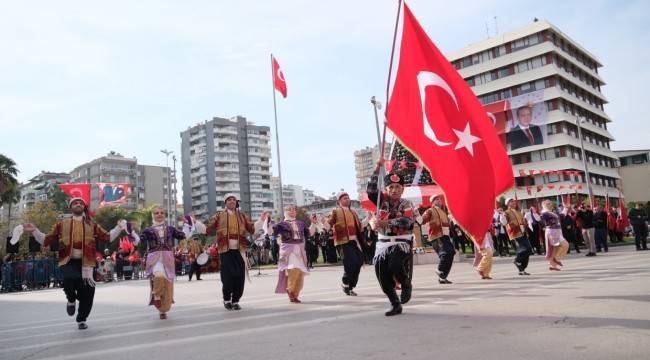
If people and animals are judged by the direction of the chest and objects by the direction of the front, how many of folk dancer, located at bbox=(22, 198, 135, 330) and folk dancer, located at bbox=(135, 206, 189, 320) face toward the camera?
2

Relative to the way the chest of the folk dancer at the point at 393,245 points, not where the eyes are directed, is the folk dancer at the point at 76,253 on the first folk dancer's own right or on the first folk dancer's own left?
on the first folk dancer's own right

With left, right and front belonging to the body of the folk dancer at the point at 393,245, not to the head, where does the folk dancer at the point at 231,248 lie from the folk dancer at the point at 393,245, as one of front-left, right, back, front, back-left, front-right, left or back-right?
back-right

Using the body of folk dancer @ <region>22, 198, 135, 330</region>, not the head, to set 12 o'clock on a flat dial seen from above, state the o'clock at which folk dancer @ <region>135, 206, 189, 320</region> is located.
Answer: folk dancer @ <region>135, 206, 189, 320</region> is roughly at 9 o'clock from folk dancer @ <region>22, 198, 135, 330</region>.

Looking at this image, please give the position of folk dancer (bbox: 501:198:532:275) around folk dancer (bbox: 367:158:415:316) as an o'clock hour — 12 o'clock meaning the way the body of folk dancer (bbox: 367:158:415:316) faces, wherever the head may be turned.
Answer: folk dancer (bbox: 501:198:532:275) is roughly at 7 o'clock from folk dancer (bbox: 367:158:415:316).

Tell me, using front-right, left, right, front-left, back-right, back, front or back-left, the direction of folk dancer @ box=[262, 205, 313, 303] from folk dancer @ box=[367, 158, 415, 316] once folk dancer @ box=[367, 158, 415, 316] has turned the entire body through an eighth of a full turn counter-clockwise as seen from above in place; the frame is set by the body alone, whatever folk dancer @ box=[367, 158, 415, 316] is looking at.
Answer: back

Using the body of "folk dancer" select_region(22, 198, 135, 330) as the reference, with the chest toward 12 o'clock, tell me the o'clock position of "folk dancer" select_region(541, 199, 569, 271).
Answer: "folk dancer" select_region(541, 199, 569, 271) is roughly at 9 o'clock from "folk dancer" select_region(22, 198, 135, 330).

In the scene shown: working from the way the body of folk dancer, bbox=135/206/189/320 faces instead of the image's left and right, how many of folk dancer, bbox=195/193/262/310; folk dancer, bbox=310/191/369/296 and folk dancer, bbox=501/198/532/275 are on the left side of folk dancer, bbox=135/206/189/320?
3

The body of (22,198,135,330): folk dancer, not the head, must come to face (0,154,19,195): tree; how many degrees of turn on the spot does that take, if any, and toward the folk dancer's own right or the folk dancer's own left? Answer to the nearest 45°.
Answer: approximately 180°

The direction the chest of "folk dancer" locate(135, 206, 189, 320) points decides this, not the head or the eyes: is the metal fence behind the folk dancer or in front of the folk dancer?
behind

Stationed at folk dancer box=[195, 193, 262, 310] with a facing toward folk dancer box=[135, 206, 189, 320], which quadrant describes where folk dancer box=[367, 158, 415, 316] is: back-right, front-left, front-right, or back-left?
back-left

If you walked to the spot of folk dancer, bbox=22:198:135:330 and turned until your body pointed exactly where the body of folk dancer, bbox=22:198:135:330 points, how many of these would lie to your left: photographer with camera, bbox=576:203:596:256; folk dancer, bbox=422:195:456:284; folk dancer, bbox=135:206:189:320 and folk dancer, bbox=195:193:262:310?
4

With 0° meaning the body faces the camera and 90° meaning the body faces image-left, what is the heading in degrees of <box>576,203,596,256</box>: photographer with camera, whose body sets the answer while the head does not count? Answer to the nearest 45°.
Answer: approximately 45°
